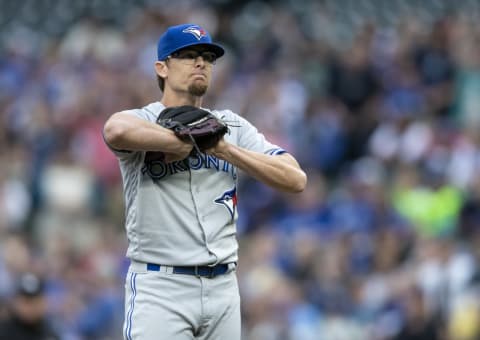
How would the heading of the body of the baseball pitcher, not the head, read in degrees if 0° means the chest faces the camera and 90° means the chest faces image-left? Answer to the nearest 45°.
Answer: approximately 315°
